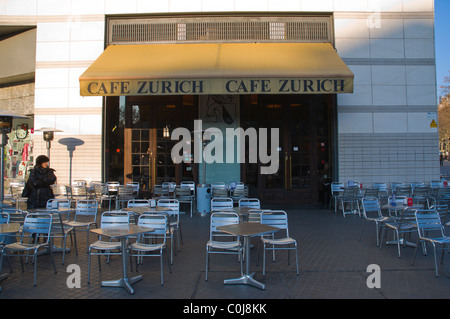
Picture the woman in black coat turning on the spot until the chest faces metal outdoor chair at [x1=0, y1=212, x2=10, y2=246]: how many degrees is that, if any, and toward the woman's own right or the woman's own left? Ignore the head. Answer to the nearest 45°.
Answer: approximately 90° to the woman's own right

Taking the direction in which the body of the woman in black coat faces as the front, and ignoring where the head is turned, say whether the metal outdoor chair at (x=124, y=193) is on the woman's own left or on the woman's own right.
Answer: on the woman's own left

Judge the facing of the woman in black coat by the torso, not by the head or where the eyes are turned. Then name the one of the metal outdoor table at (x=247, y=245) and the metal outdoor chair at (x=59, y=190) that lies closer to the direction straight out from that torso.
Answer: the metal outdoor table

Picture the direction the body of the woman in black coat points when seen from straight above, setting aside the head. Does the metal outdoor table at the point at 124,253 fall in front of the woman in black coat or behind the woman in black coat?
in front

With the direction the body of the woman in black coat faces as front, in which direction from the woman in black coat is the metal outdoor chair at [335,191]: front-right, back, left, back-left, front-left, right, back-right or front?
front-left

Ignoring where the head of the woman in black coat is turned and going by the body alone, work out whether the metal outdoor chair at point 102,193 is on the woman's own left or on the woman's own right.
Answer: on the woman's own left

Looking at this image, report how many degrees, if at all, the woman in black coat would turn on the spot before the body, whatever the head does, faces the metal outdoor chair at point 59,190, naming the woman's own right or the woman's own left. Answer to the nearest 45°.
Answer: approximately 135° to the woman's own left

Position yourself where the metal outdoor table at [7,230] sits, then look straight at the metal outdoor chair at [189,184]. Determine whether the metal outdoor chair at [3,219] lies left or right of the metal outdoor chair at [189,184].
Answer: left

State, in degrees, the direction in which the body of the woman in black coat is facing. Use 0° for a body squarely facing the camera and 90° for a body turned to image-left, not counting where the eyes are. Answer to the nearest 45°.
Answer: approximately 315°
